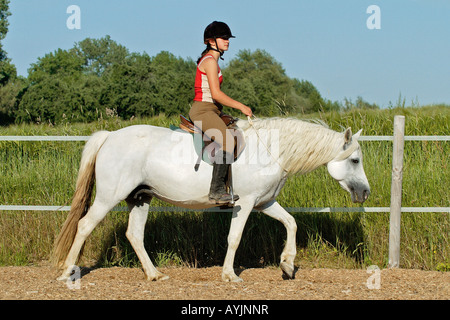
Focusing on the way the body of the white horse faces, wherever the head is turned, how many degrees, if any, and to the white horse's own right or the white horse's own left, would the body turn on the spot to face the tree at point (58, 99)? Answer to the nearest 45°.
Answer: approximately 90° to the white horse's own left

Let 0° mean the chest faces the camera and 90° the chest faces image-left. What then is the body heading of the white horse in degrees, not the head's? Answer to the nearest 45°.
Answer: approximately 270°

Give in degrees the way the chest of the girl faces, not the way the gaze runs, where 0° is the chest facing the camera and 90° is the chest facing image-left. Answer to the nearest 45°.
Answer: approximately 270°

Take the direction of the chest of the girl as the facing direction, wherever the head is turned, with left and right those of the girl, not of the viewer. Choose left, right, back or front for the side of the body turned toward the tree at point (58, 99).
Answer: left

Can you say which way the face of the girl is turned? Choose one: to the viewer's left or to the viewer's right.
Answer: to the viewer's right
